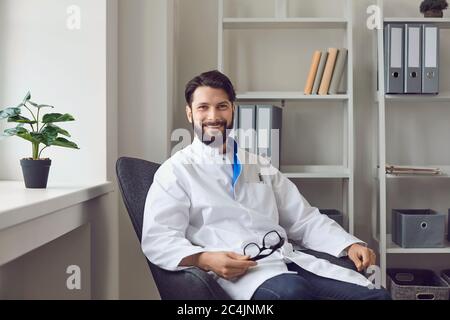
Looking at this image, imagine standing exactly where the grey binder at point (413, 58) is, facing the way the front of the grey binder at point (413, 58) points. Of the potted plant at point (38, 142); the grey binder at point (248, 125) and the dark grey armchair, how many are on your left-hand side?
0

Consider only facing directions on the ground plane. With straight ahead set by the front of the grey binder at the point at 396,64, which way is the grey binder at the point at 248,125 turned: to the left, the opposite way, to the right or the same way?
the same way

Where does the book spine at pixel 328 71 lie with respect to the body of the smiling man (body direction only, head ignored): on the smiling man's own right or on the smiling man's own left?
on the smiling man's own left

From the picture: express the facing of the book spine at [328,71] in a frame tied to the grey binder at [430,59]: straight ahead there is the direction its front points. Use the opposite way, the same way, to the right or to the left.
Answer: the same way

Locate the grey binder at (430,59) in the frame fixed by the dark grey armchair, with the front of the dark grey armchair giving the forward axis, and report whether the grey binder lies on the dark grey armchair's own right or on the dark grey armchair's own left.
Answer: on the dark grey armchair's own left

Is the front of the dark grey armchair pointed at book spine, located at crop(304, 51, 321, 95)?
no

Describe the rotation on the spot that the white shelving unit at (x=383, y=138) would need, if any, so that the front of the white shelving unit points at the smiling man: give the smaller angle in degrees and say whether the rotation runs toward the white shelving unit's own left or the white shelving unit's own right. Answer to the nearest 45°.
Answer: approximately 45° to the white shelving unit's own right

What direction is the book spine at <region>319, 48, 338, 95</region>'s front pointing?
toward the camera

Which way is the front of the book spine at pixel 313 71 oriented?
toward the camera

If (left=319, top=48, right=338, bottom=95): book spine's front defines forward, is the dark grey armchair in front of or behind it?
in front

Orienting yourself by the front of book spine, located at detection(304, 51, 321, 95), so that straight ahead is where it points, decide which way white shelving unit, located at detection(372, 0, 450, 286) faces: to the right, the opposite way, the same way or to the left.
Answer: the same way

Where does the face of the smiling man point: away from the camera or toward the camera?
toward the camera

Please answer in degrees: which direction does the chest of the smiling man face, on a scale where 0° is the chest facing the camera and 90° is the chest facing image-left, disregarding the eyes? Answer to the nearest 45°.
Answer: approximately 315°

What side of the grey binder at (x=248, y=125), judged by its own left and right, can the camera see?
front
